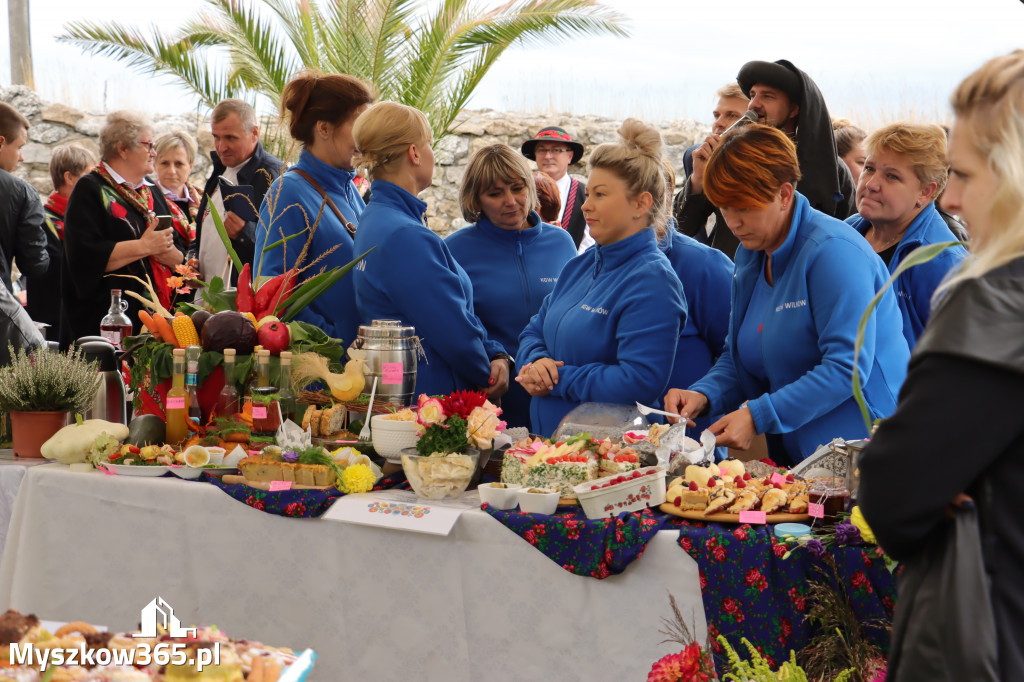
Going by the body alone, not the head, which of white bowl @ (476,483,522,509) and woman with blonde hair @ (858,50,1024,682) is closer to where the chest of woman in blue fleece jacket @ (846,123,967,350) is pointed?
the white bowl

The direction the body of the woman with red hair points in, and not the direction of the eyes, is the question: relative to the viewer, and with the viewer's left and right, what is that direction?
facing the viewer and to the left of the viewer

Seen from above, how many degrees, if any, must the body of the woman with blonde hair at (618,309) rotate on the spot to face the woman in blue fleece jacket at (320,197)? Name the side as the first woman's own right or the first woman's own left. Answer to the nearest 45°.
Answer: approximately 90° to the first woman's own right

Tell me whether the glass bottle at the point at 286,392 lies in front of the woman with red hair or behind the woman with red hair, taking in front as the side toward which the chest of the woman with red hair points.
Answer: in front

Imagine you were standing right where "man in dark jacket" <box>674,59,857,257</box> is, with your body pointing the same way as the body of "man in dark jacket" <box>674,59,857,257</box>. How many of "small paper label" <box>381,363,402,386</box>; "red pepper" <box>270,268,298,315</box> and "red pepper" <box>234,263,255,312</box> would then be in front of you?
3

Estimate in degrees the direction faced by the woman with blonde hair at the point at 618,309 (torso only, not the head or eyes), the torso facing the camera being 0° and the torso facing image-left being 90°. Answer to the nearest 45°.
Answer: approximately 45°

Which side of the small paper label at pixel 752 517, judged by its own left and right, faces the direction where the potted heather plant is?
right

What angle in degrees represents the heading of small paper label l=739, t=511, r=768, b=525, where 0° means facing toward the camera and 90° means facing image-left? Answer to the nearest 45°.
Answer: approximately 0°

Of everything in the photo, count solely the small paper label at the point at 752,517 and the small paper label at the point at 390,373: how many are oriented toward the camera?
2

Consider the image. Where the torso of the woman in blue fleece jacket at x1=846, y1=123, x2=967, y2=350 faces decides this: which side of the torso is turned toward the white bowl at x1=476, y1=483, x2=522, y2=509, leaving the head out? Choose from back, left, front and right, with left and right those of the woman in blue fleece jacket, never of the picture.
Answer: front

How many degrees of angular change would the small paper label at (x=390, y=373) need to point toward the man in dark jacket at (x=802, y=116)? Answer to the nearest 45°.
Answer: approximately 135° to its left

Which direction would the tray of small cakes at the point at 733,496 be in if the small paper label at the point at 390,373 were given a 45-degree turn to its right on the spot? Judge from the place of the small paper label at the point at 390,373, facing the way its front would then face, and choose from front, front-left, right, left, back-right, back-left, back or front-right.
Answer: left

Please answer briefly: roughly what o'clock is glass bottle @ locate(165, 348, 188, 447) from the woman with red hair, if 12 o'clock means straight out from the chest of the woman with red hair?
The glass bottle is roughly at 1 o'clock from the woman with red hair.

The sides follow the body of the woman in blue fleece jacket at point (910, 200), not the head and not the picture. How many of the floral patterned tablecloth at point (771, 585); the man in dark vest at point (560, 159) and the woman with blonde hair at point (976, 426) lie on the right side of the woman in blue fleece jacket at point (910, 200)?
1
